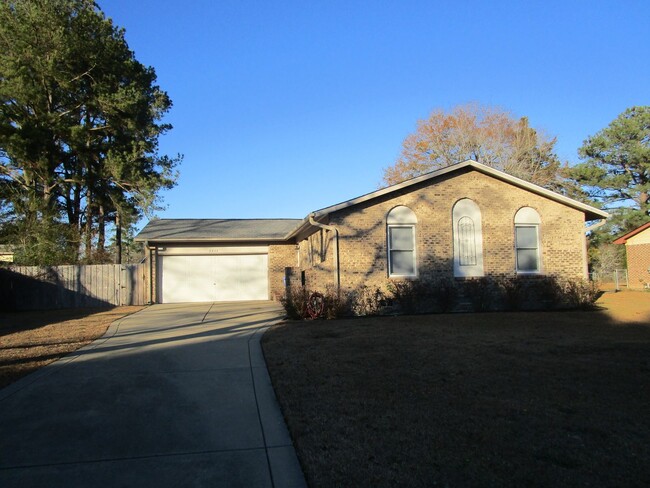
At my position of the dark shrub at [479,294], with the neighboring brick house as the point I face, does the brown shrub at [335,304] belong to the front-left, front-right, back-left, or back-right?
back-left

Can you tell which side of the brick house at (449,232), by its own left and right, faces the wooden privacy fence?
right

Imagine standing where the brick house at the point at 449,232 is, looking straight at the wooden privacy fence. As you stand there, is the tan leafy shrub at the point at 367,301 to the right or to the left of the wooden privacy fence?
left

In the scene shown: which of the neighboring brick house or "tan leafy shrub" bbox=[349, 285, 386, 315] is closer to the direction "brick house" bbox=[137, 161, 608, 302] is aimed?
the tan leafy shrub

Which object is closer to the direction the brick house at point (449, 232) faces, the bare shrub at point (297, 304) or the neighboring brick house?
the bare shrub

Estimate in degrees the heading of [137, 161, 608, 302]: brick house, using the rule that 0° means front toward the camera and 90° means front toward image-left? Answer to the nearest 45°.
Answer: approximately 0°

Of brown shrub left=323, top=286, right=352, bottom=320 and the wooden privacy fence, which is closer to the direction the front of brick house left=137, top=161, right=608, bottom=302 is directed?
the brown shrub

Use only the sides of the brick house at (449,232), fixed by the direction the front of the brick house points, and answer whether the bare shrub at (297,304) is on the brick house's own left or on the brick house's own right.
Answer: on the brick house's own right

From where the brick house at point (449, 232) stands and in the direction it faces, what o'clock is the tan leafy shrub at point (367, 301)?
The tan leafy shrub is roughly at 2 o'clock from the brick house.
